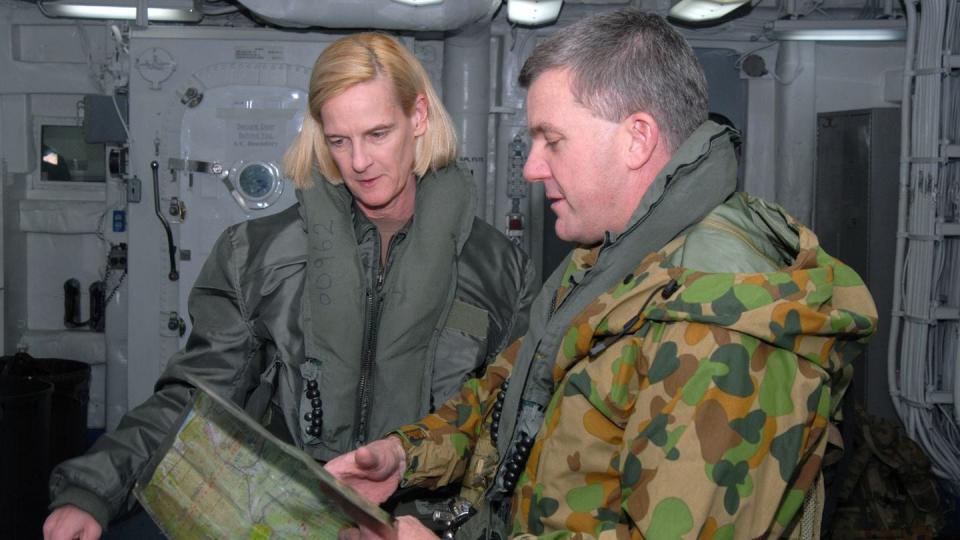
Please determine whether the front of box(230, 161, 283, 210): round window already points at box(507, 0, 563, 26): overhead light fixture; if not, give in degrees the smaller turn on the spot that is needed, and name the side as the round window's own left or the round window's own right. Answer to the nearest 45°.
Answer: approximately 90° to the round window's own left

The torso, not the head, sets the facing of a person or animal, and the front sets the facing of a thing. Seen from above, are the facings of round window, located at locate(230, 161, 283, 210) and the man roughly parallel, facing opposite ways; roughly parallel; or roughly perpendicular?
roughly perpendicular

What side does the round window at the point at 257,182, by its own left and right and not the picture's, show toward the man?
front

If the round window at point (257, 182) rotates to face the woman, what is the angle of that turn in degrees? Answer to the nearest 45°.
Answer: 0° — it already faces them

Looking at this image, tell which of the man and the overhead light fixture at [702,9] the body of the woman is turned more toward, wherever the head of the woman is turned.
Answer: the man

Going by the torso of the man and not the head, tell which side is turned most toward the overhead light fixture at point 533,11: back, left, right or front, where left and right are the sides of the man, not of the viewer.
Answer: right

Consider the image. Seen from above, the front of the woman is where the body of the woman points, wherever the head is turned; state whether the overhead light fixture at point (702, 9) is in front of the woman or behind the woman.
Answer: behind

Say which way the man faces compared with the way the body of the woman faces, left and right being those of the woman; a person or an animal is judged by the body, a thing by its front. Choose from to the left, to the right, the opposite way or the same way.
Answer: to the right

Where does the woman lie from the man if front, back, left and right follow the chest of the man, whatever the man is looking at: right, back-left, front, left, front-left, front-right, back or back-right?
front-right

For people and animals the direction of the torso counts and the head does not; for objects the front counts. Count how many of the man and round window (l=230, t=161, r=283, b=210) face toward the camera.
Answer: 1

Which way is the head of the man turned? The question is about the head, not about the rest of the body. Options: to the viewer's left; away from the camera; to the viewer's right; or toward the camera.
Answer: to the viewer's left

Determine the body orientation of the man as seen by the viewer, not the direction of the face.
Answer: to the viewer's left

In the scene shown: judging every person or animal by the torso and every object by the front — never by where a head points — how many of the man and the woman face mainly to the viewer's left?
1

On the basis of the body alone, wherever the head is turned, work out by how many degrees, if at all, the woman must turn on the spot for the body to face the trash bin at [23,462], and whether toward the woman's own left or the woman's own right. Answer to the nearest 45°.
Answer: approximately 135° to the woman's own right
